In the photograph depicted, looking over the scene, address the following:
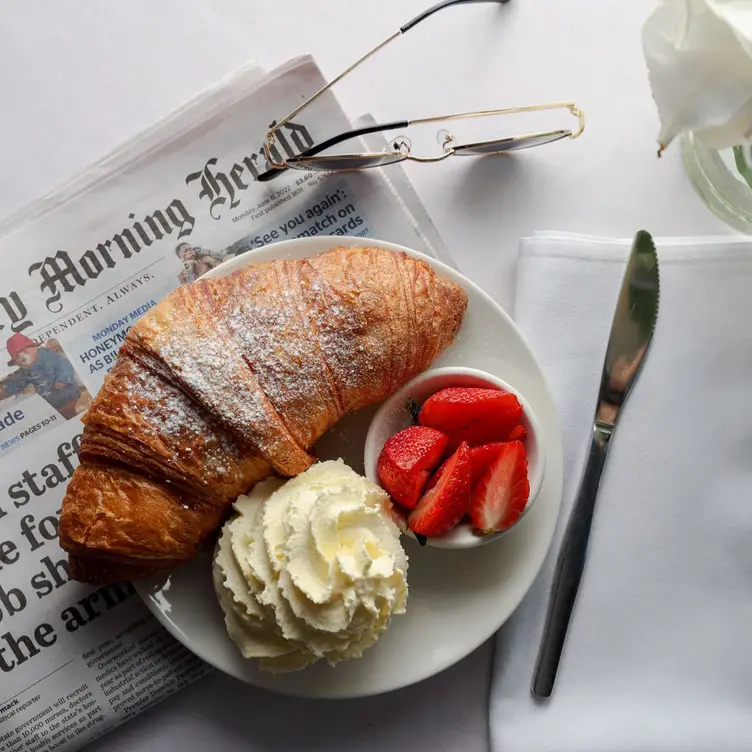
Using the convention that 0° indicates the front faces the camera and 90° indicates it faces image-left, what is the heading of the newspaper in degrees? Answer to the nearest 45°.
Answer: approximately 0°

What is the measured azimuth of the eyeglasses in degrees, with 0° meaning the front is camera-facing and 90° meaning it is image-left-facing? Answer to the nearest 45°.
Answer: approximately 0°
